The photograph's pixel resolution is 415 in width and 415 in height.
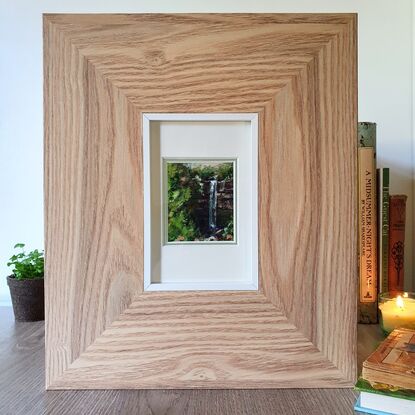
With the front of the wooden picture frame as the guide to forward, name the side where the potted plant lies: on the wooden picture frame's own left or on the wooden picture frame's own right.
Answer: on the wooden picture frame's own right

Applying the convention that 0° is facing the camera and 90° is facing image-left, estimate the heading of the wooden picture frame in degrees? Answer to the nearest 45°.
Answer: approximately 0°
